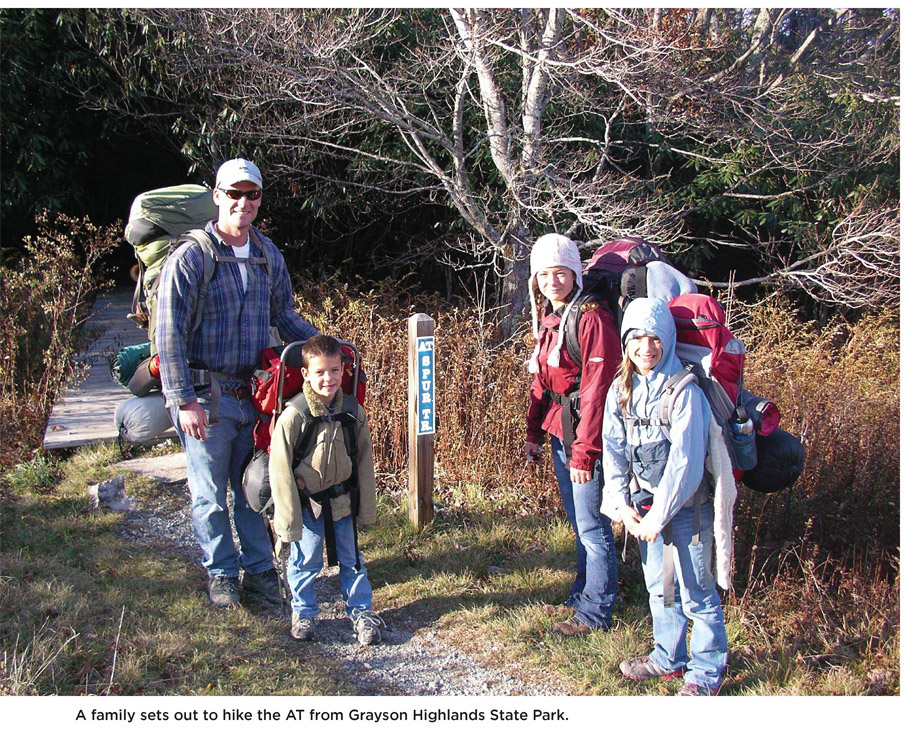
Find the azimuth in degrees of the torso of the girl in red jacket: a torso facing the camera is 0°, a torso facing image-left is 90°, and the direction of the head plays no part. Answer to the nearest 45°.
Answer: approximately 45°

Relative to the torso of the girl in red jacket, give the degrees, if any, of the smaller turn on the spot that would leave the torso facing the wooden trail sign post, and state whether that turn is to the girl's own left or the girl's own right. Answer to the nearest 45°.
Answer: approximately 90° to the girl's own right

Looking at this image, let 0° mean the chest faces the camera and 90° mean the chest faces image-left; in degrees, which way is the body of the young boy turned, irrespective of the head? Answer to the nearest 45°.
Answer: approximately 0°

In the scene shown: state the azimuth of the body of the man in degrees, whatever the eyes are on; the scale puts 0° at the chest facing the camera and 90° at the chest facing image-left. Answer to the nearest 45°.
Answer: approximately 315°

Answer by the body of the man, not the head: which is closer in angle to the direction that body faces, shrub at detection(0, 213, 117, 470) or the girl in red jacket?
the girl in red jacket

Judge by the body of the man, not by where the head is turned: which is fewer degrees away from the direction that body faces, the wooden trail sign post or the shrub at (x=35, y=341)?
the wooden trail sign post

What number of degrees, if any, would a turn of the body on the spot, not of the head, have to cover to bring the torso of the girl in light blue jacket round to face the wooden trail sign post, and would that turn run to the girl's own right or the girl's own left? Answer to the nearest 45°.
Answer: approximately 90° to the girl's own right

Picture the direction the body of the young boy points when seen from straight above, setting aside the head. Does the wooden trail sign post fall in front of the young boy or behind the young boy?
behind
